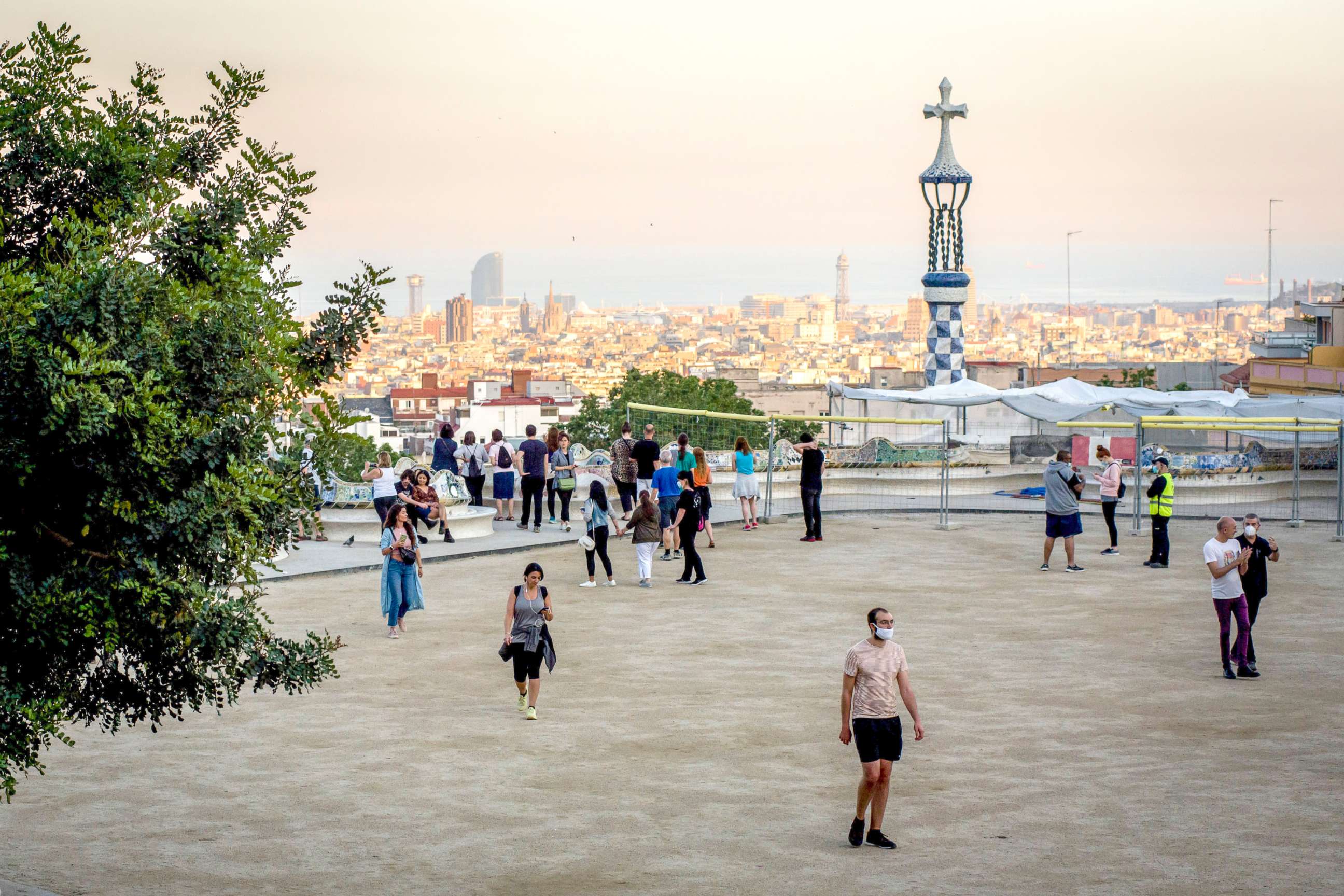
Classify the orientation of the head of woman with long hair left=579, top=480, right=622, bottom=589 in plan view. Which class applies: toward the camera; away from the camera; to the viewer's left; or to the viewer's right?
away from the camera

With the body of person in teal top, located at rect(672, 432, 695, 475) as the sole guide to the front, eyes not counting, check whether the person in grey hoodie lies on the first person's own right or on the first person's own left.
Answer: on the first person's own right

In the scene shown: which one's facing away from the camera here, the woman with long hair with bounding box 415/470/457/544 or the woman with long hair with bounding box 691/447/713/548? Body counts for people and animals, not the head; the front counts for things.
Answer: the woman with long hair with bounding box 691/447/713/548

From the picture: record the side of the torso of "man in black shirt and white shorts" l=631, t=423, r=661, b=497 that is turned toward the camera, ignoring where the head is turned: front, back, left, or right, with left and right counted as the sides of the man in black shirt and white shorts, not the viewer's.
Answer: back

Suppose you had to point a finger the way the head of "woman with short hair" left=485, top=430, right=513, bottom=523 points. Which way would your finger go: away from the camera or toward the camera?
away from the camera

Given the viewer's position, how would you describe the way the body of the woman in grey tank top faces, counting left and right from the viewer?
facing the viewer

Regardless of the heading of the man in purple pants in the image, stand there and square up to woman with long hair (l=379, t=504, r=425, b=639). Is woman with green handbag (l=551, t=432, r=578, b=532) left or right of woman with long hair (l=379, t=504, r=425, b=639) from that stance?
right

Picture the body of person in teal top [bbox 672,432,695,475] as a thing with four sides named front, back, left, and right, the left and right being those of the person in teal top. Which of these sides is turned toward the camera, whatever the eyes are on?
back

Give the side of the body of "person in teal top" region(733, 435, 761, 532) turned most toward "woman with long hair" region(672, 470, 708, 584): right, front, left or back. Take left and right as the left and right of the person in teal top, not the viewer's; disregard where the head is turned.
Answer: back

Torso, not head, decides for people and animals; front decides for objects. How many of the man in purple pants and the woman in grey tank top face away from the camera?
0

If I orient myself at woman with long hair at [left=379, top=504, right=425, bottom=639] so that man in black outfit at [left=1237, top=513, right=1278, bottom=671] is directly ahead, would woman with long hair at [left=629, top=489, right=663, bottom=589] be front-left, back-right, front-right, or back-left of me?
front-left

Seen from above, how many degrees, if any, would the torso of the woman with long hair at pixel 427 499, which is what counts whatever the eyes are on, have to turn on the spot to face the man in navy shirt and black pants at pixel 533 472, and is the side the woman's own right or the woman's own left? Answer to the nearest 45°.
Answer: approximately 135° to the woman's own left

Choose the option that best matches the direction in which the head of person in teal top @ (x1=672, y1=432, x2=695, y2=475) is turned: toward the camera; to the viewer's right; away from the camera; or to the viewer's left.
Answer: away from the camera

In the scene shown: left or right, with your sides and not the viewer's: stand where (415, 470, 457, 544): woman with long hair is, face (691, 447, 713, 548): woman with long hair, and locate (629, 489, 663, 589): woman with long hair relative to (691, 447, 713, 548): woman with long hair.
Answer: right

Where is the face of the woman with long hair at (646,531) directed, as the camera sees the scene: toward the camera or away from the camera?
away from the camera

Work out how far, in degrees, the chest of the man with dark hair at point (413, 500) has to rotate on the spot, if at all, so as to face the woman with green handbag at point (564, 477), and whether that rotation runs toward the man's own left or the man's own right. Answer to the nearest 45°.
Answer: approximately 90° to the man's own left
